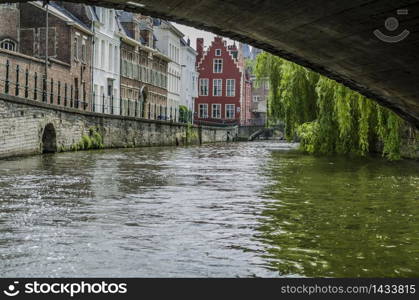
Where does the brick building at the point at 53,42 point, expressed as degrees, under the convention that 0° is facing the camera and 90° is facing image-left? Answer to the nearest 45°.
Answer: approximately 315°

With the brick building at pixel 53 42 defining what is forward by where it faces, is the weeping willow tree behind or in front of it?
in front
